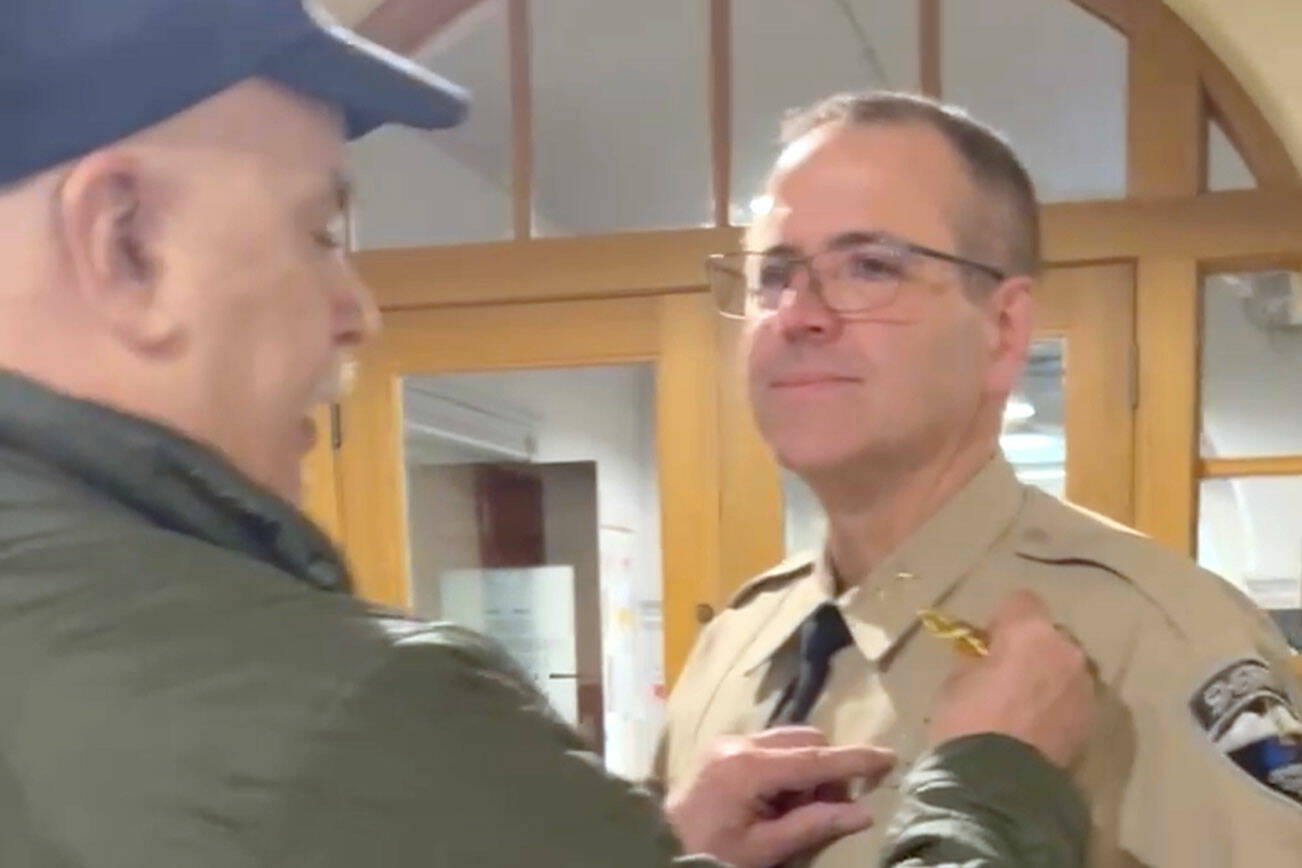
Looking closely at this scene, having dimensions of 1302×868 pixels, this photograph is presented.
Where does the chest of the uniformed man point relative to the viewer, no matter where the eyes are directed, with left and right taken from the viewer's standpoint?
facing the viewer and to the left of the viewer

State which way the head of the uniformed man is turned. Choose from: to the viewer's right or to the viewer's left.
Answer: to the viewer's left

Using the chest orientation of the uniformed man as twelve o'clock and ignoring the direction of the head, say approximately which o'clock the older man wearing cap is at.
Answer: The older man wearing cap is roughly at 11 o'clock from the uniformed man.

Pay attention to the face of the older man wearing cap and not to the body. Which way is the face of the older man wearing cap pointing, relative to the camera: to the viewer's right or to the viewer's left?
to the viewer's right
